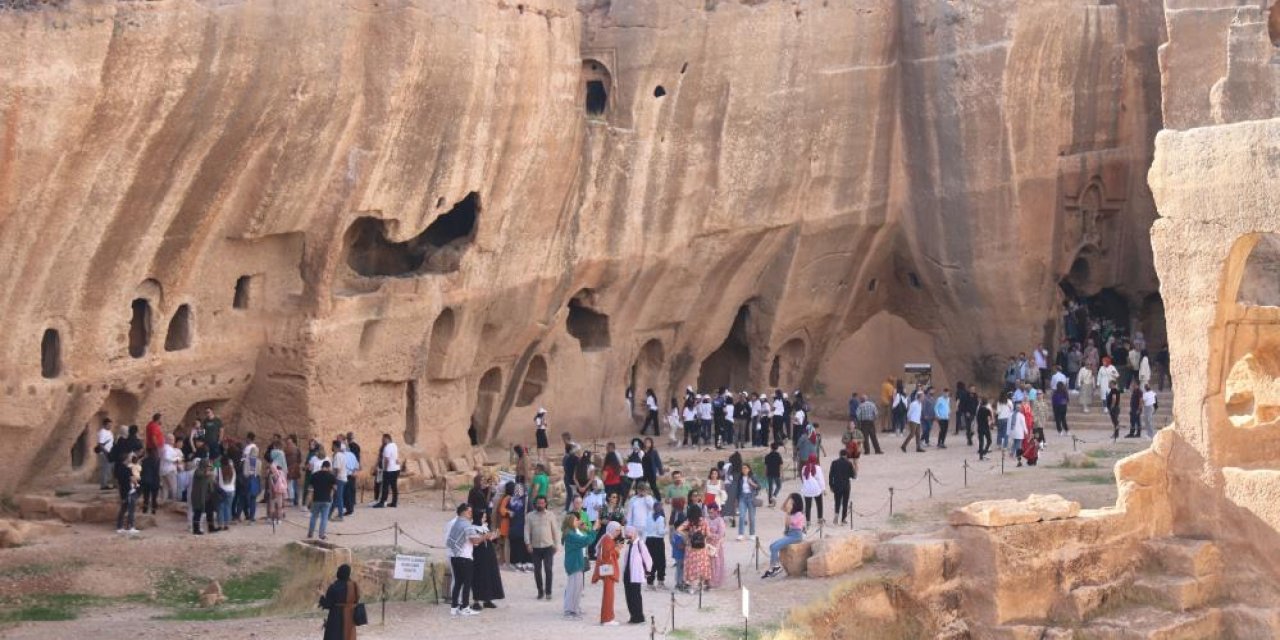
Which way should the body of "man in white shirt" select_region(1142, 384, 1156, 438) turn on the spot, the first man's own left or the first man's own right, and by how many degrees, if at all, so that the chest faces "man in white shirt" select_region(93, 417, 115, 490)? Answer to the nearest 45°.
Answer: approximately 45° to the first man's own right

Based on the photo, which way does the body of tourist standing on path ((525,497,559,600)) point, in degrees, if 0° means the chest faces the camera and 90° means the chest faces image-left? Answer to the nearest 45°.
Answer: approximately 0°

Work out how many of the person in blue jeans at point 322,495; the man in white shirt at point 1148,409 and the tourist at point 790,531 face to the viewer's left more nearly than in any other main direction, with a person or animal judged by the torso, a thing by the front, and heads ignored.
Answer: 1

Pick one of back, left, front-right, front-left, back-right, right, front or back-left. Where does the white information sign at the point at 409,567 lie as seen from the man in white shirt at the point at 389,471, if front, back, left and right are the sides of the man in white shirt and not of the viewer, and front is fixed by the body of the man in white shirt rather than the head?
left

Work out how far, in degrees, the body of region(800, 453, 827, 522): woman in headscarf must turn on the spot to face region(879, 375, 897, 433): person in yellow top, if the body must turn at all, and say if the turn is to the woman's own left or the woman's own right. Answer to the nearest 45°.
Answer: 0° — they already face them

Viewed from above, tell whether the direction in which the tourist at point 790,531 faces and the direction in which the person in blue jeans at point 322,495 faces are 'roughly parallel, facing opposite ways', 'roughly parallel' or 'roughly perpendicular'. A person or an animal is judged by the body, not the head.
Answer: roughly perpendicular

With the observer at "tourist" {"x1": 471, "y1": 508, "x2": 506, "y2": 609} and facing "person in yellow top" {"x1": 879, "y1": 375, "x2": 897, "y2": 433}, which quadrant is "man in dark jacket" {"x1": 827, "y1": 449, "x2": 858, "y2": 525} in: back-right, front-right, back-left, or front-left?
front-right

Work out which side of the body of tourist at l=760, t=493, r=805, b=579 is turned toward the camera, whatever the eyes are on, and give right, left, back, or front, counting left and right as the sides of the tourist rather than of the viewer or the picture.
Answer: left

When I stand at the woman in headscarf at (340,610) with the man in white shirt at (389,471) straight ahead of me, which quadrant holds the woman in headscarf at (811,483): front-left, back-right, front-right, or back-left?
front-right

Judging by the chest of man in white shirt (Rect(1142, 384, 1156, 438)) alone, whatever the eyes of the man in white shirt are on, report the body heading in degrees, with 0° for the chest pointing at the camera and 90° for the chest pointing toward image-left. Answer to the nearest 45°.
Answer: approximately 0°

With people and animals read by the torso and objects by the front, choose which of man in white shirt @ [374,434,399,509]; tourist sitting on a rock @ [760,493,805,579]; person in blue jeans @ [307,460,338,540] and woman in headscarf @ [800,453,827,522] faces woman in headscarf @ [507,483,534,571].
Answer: the tourist sitting on a rock
